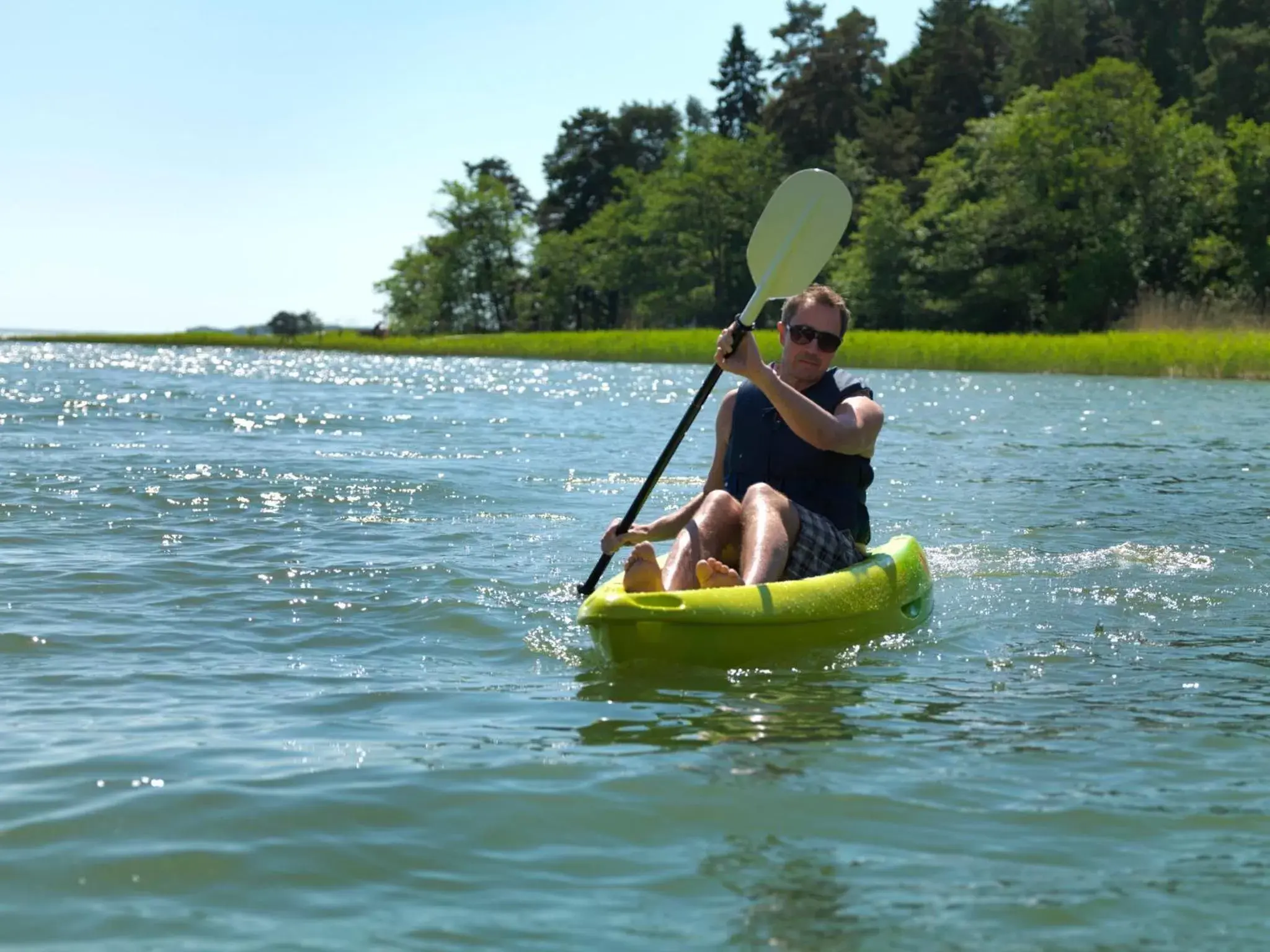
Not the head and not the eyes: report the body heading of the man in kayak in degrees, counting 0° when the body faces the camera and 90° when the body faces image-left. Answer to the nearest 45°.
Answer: approximately 45°

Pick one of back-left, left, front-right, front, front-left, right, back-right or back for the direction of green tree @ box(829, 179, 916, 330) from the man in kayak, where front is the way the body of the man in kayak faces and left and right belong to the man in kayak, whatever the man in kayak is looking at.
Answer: back-right
